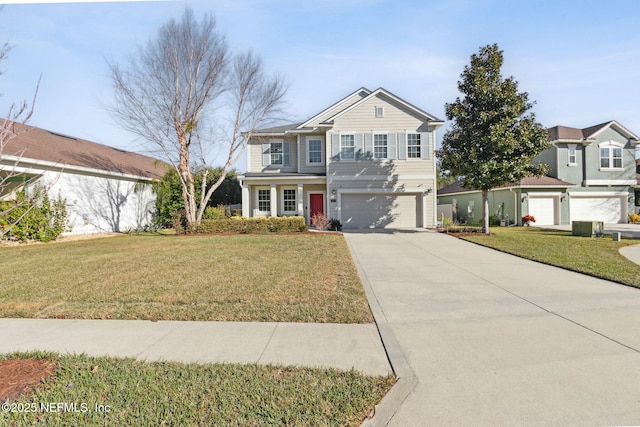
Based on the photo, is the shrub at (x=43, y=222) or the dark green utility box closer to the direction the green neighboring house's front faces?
the dark green utility box

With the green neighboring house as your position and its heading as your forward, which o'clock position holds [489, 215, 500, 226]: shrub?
The shrub is roughly at 2 o'clock from the green neighboring house.

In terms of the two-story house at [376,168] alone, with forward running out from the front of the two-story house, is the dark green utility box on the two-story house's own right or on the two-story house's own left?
on the two-story house's own left

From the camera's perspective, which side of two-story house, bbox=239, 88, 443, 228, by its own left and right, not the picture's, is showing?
front

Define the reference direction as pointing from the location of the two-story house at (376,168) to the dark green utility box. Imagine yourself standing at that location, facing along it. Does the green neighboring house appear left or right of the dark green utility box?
left

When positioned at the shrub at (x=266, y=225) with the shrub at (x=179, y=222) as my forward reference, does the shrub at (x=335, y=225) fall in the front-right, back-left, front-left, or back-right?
back-right

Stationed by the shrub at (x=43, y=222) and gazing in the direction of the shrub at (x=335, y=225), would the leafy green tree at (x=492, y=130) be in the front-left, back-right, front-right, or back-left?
front-right

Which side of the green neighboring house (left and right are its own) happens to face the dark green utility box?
front

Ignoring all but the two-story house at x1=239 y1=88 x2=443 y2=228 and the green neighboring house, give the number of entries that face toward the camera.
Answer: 2

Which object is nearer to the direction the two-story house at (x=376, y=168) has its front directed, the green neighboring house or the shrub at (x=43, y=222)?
the shrub

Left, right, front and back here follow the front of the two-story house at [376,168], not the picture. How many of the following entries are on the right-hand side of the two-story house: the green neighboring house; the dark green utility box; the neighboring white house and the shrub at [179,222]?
2

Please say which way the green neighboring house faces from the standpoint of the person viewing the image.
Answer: facing the viewer

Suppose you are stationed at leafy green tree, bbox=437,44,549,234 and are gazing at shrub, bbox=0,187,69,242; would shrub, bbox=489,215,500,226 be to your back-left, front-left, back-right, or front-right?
back-right
